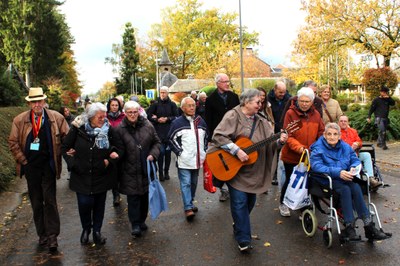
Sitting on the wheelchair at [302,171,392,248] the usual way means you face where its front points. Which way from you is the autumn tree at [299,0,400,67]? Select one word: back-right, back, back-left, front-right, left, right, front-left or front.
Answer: back-left

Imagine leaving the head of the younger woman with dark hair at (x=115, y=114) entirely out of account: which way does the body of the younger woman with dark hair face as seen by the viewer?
toward the camera

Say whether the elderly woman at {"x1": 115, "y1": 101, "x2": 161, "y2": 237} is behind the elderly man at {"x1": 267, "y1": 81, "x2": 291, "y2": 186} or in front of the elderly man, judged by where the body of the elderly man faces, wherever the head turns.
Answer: in front

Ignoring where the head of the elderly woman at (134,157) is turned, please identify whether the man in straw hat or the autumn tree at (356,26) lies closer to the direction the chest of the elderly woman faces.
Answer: the man in straw hat

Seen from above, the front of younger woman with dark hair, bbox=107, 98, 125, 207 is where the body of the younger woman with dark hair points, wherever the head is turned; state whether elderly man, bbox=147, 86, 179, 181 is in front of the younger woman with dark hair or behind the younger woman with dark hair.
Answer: behind

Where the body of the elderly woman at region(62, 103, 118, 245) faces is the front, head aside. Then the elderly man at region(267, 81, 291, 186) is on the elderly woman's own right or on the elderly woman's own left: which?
on the elderly woman's own left

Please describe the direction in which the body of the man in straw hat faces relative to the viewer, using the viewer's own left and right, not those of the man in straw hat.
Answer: facing the viewer

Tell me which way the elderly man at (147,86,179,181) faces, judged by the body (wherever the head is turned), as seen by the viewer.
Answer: toward the camera

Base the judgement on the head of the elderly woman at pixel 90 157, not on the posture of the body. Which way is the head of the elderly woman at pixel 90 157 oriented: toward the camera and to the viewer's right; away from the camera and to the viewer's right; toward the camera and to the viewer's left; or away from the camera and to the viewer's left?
toward the camera and to the viewer's right

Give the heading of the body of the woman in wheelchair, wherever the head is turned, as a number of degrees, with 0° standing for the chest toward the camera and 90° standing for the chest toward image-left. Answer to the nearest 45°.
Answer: approximately 315°

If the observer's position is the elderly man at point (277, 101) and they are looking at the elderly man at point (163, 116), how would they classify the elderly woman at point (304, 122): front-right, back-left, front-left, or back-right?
back-left

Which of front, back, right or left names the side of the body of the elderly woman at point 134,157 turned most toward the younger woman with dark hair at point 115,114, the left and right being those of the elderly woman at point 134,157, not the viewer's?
back

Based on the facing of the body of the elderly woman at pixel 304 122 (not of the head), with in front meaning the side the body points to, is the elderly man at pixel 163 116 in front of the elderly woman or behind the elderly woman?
behind

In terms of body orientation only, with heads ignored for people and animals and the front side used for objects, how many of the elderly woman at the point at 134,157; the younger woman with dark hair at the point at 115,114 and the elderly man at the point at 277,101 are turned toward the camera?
3
